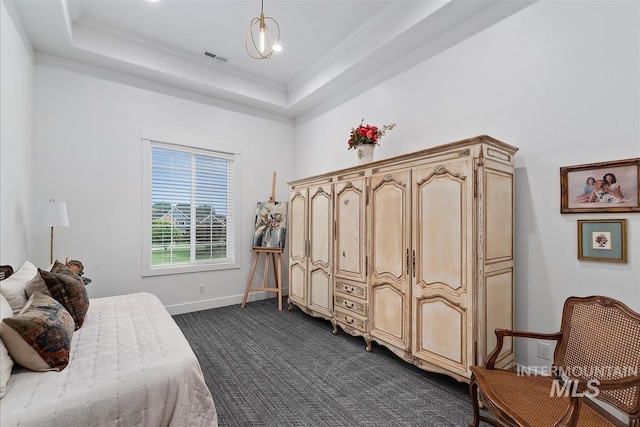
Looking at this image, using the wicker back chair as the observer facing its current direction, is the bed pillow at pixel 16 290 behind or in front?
in front

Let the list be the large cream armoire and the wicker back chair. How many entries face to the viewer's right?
0

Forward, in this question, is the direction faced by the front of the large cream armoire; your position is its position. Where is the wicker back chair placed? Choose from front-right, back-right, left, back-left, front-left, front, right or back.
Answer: left

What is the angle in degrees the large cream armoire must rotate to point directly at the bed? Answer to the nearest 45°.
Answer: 0° — it already faces it

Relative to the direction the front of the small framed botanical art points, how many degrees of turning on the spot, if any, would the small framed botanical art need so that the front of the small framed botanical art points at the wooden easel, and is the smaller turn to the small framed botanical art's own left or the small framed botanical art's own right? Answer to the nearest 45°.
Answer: approximately 90° to the small framed botanical art's own right

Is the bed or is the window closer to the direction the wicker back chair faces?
the bed

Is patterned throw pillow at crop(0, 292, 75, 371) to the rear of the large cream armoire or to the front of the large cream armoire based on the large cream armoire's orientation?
to the front

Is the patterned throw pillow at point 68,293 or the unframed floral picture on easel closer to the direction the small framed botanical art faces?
the patterned throw pillow

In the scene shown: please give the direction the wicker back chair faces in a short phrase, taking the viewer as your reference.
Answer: facing the viewer and to the left of the viewer

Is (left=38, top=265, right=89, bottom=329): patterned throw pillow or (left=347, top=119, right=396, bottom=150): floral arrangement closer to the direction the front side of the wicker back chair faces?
the patterned throw pillow

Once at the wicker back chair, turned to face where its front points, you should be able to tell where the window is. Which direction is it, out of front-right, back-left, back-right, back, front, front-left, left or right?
front-right

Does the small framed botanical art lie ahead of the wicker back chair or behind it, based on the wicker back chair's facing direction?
behind
